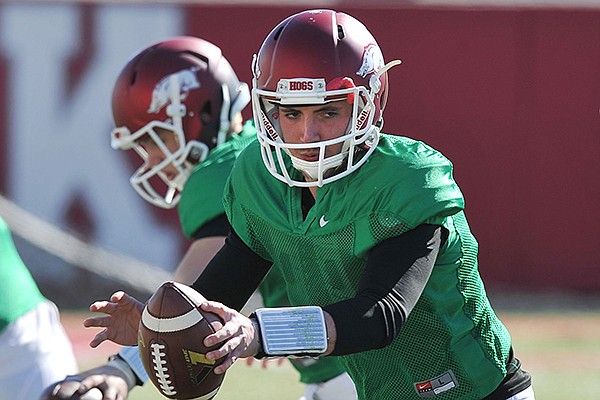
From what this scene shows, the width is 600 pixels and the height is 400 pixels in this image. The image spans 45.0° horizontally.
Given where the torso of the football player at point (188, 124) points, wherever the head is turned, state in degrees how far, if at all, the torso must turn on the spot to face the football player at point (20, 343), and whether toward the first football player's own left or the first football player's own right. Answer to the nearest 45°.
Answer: approximately 45° to the first football player's own left

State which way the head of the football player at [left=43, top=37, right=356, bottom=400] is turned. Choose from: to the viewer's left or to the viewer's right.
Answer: to the viewer's left

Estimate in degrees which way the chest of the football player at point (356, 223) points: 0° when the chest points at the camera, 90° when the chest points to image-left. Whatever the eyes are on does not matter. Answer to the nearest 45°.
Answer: approximately 45°

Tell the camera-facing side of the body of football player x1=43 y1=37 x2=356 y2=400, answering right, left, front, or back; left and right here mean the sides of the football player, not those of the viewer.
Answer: left

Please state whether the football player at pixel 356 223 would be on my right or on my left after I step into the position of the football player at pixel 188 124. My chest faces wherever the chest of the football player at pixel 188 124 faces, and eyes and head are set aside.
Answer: on my left
